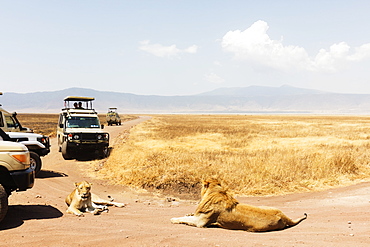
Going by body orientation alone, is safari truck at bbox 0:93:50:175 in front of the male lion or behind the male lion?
in front

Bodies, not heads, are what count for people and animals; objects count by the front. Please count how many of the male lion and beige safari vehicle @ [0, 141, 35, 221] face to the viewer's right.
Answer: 1

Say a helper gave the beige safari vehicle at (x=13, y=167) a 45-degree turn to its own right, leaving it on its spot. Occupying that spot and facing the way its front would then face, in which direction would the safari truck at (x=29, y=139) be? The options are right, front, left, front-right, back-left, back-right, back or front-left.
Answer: back-left

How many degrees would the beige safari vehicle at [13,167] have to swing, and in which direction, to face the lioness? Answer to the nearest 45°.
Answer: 0° — it already faces it

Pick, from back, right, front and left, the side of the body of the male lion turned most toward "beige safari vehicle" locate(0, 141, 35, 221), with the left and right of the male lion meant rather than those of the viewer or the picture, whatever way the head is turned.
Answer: front

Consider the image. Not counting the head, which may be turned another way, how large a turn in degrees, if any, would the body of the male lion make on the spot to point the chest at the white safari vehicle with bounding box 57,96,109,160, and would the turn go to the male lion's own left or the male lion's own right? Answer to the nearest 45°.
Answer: approximately 45° to the male lion's own right

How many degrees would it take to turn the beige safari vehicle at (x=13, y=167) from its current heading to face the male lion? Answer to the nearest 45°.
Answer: approximately 45° to its right

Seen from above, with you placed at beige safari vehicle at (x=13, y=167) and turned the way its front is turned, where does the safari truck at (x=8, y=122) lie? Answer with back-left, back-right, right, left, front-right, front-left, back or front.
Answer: left

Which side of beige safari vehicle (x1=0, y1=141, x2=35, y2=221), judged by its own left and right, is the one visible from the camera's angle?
right

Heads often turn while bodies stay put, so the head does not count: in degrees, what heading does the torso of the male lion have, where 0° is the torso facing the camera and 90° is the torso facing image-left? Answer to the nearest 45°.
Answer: approximately 90°

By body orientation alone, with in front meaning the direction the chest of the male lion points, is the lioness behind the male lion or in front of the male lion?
in front

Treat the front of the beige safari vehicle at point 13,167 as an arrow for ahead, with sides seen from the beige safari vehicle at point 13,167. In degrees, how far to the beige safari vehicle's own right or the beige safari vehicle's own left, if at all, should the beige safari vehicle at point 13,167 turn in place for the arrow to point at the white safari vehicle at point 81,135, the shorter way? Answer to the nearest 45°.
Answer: approximately 90° to the beige safari vehicle's own left
